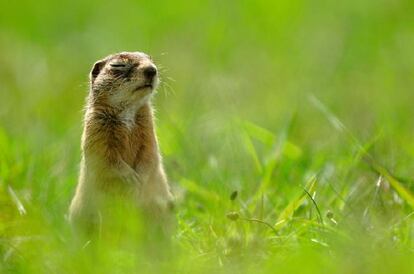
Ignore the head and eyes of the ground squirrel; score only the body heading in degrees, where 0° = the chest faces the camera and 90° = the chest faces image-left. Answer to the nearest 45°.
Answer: approximately 315°
